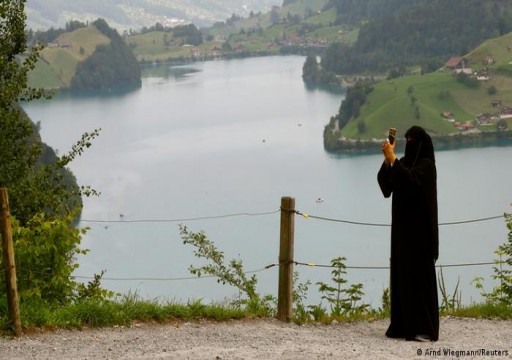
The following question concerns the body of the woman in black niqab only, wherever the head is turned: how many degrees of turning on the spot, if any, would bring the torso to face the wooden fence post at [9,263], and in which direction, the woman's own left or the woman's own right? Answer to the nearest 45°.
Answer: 0° — they already face it

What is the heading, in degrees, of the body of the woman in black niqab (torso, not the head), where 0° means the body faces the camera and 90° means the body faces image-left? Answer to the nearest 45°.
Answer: approximately 90°

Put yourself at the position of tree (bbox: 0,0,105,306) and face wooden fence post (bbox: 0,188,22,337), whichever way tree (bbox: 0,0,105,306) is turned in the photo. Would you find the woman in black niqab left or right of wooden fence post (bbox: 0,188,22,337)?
left

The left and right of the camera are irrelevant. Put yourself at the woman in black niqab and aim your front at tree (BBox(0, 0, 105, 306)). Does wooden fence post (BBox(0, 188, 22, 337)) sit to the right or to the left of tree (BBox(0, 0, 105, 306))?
left
